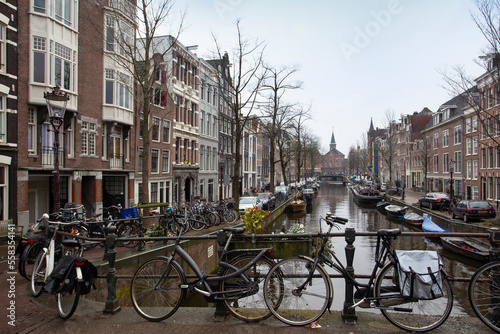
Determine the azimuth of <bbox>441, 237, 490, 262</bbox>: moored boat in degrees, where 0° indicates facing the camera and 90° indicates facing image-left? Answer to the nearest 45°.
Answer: approximately 135°

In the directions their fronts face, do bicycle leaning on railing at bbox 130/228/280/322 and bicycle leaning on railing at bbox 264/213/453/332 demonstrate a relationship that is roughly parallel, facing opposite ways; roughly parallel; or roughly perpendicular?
roughly parallel

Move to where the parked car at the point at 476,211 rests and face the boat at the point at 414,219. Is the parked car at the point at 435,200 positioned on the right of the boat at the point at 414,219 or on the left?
right

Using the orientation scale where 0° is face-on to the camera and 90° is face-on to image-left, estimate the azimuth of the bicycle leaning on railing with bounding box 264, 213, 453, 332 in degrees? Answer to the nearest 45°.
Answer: approximately 90°

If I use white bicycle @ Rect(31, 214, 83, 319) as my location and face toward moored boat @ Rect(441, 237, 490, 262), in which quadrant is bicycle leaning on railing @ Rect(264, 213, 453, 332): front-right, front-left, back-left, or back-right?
front-right

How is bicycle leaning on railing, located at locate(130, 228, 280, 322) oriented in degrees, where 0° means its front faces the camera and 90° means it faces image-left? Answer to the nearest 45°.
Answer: approximately 90°

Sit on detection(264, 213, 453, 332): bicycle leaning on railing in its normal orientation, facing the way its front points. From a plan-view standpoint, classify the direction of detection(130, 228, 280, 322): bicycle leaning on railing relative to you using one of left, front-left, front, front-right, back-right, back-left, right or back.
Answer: front

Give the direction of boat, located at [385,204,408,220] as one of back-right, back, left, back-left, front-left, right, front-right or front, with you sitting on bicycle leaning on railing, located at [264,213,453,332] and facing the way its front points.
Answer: right

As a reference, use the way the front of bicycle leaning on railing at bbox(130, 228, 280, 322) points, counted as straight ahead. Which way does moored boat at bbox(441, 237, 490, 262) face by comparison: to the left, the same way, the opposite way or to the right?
to the right

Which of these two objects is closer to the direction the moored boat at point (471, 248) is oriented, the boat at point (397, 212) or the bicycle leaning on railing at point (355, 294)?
the boat

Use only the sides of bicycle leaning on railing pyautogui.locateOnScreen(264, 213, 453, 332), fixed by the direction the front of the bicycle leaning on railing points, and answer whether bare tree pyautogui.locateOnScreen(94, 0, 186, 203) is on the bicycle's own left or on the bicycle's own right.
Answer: on the bicycle's own right

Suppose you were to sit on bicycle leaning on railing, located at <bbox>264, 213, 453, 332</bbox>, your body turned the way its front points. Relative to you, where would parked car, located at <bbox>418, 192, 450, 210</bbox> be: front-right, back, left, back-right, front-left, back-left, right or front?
right

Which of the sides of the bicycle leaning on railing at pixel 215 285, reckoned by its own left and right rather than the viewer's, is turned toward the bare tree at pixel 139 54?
right

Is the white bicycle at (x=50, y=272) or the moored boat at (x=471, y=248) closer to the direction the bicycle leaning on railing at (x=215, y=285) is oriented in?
the white bicycle

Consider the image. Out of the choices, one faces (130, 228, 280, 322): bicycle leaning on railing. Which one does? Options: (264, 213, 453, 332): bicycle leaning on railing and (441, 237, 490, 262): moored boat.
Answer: (264, 213, 453, 332): bicycle leaning on railing
